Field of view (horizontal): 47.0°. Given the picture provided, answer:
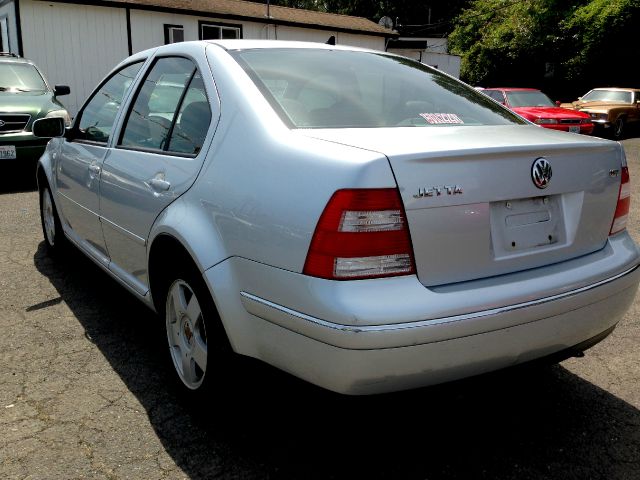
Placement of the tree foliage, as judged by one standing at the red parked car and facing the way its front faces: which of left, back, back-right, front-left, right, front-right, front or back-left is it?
back-left

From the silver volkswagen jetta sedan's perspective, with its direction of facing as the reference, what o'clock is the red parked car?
The red parked car is roughly at 2 o'clock from the silver volkswagen jetta sedan.

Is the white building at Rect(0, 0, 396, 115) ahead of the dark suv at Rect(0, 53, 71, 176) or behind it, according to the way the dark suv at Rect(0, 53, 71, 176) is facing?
behind

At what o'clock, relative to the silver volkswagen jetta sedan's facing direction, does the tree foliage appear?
The tree foliage is roughly at 2 o'clock from the silver volkswagen jetta sedan.

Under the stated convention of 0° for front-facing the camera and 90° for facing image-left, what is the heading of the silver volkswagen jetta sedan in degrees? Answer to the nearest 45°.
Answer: approximately 135°

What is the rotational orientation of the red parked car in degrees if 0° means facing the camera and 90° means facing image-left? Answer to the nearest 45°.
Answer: approximately 315°

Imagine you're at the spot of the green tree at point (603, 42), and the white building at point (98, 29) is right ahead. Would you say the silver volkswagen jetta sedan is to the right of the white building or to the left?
left

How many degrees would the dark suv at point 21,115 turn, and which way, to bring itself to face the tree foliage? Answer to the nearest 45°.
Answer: approximately 135° to its left

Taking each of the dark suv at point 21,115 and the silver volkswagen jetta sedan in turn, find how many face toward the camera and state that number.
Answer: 1
